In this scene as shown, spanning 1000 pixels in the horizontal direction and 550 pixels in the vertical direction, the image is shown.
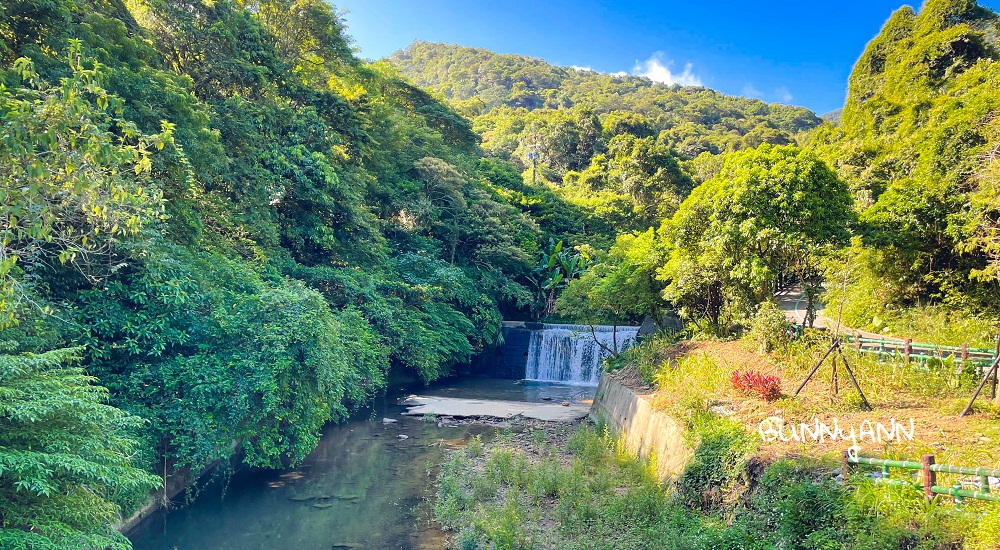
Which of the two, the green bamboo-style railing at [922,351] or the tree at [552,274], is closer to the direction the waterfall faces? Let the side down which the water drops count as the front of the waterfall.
the green bamboo-style railing

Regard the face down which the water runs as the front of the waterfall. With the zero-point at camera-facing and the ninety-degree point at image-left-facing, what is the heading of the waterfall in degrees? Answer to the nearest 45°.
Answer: approximately 0°

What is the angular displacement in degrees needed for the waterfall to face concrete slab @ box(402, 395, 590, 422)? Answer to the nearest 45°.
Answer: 0° — it already faces it

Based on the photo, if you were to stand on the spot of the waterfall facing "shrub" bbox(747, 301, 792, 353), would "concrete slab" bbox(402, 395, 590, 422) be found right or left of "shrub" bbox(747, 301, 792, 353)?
right

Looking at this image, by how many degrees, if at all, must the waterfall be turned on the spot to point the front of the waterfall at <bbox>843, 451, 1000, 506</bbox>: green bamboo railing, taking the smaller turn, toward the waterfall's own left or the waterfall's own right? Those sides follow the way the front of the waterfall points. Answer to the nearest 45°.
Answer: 0° — it already faces it

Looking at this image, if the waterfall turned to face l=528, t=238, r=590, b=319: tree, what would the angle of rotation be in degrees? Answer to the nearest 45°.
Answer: approximately 180°

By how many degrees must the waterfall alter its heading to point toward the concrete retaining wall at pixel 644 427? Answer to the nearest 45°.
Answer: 0° — it already faces it
